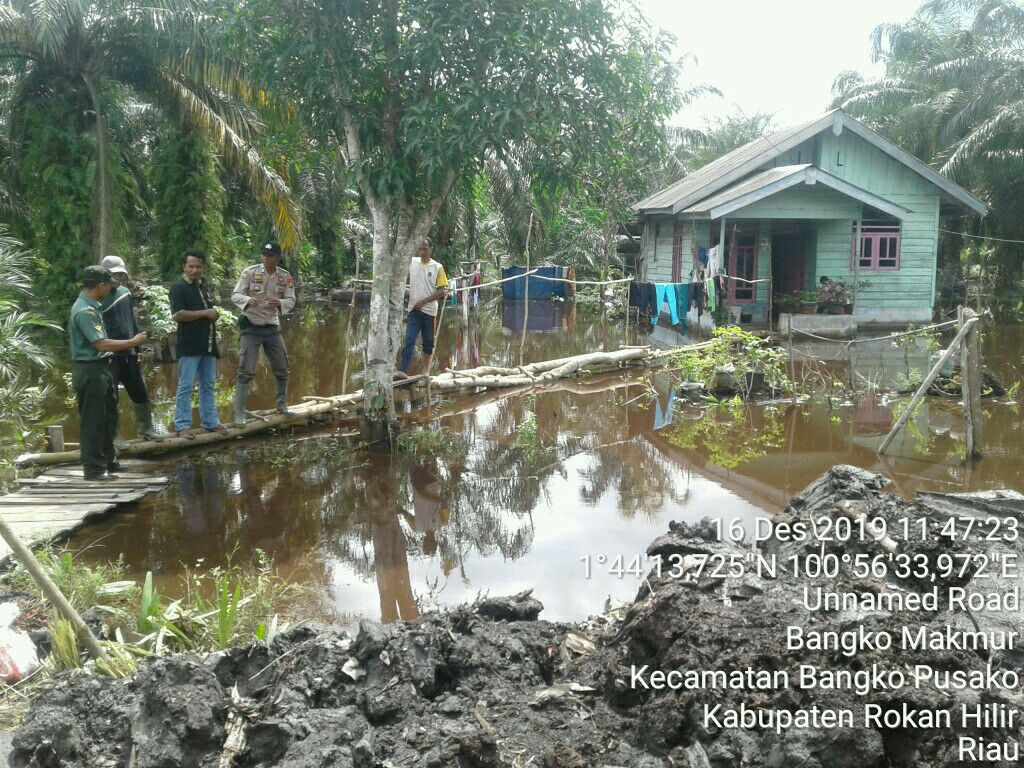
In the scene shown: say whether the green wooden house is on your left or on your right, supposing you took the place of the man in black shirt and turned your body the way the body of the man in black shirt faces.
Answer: on your left

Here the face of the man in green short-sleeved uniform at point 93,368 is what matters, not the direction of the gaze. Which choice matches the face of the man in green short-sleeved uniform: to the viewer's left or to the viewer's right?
to the viewer's right

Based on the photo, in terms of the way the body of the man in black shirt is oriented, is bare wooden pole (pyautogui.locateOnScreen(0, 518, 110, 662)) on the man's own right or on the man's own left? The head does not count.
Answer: on the man's own right

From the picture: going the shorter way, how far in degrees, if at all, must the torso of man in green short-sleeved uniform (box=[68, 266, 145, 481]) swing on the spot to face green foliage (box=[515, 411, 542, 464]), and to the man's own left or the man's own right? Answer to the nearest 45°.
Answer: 0° — they already face it

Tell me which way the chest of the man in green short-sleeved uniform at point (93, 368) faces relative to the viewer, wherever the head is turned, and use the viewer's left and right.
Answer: facing to the right of the viewer

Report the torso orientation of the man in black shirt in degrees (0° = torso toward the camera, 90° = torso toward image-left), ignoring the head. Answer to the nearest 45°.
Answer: approximately 315°

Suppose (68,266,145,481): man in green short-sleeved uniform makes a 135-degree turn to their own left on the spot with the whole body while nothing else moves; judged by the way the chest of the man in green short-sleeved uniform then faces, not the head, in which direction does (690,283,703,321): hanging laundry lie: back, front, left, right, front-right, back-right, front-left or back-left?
right

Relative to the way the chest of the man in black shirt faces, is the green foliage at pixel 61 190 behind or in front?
behind
